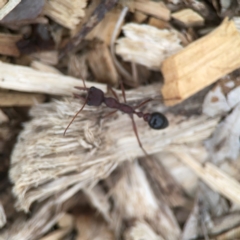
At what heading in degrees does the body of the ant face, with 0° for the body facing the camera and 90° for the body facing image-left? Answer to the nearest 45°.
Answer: approximately 90°

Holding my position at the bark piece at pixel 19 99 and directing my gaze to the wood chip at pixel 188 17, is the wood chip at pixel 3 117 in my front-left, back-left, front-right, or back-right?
back-right
